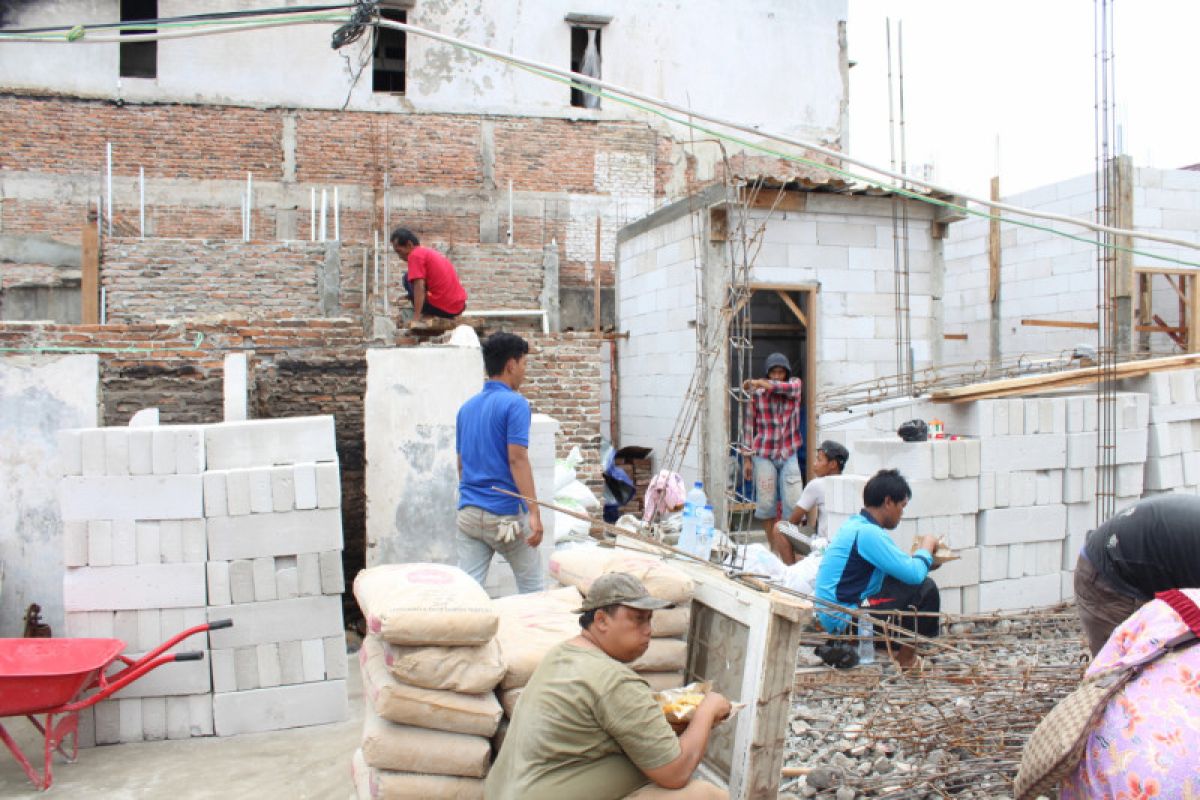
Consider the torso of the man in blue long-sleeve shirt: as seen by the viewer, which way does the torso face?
to the viewer's right

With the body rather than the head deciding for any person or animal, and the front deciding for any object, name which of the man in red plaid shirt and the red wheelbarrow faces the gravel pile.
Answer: the man in red plaid shirt

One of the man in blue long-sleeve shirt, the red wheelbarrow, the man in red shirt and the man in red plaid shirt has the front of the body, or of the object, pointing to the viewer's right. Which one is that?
the man in blue long-sleeve shirt

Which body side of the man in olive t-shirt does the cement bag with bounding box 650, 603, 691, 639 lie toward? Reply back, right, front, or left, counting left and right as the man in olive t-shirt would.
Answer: left

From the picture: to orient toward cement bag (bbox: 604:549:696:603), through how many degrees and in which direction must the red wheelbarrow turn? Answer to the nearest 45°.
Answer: approximately 135° to its left

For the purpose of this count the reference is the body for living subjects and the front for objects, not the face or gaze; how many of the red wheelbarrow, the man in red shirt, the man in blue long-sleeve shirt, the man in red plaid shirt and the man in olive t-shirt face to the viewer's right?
2

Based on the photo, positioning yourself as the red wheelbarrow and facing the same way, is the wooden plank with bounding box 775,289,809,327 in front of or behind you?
behind

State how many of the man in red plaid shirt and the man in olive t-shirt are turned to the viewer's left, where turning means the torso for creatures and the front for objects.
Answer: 0

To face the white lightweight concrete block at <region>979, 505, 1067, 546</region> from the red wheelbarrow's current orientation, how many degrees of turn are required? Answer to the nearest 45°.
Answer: approximately 180°
